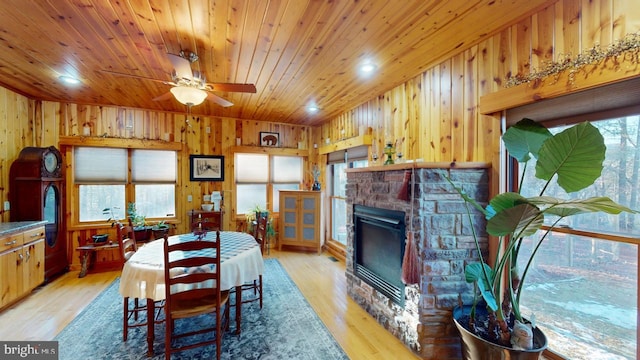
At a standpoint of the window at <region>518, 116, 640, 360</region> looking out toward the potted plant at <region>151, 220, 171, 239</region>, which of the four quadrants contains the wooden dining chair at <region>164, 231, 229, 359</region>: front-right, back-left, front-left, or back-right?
front-left

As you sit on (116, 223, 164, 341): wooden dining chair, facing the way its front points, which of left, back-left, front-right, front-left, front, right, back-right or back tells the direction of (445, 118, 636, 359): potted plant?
front-right

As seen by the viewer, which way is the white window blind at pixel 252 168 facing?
toward the camera

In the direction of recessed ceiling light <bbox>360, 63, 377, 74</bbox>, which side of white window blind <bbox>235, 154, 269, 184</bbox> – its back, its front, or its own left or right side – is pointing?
front

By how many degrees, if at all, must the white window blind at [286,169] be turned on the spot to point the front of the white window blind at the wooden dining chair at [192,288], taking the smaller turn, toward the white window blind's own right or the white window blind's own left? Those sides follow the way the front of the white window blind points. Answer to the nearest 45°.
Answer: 0° — it already faces it

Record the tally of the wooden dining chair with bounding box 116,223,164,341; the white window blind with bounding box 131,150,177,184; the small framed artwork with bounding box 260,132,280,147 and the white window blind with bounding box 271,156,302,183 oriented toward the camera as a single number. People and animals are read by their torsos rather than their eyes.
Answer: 3

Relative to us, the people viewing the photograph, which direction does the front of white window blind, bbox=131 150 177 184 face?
facing the viewer

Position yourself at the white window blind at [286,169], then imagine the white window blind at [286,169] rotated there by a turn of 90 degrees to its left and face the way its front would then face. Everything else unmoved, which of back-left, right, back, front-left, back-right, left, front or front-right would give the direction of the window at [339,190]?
front-right

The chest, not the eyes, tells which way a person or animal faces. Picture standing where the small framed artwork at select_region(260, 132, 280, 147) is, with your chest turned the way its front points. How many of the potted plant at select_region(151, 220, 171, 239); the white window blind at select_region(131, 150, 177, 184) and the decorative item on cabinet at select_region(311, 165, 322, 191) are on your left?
1

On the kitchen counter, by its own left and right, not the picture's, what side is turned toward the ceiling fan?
front

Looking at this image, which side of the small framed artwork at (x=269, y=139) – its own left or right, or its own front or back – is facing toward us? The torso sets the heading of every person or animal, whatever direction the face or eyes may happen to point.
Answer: front

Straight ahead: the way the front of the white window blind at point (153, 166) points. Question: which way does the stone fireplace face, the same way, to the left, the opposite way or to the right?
to the right

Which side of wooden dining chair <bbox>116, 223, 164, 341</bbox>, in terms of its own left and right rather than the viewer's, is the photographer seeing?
right

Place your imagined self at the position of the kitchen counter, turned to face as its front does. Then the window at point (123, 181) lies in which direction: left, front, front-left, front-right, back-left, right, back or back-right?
left

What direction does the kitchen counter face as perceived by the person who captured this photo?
facing the viewer and to the right of the viewer

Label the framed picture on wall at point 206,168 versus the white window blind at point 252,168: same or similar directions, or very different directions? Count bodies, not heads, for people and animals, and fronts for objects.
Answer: same or similar directions
